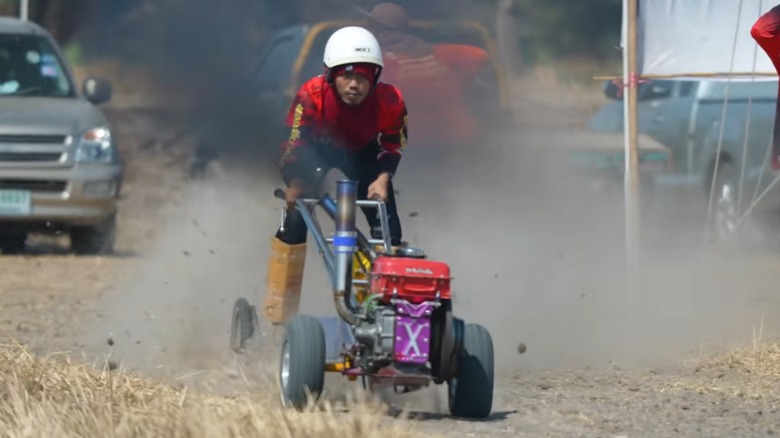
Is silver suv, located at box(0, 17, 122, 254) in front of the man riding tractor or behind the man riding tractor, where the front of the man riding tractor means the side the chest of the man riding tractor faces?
behind

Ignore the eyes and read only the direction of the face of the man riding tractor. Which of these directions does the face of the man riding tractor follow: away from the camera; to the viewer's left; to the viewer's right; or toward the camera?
toward the camera

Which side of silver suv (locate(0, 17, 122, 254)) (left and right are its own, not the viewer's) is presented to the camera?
front

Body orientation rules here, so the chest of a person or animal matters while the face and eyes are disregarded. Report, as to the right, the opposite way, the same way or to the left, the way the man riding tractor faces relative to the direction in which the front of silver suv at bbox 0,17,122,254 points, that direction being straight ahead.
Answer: the same way

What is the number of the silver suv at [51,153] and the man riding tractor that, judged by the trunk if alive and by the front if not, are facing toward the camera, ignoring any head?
2

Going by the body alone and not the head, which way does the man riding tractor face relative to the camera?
toward the camera

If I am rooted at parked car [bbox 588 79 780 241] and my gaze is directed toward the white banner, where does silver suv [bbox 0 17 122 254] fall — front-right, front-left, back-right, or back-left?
front-right

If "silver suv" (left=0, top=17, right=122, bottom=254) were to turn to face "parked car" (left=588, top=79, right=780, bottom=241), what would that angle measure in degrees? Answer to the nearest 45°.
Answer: approximately 90° to its left

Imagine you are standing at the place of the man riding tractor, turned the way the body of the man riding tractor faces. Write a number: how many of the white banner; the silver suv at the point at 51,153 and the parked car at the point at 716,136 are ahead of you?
0
